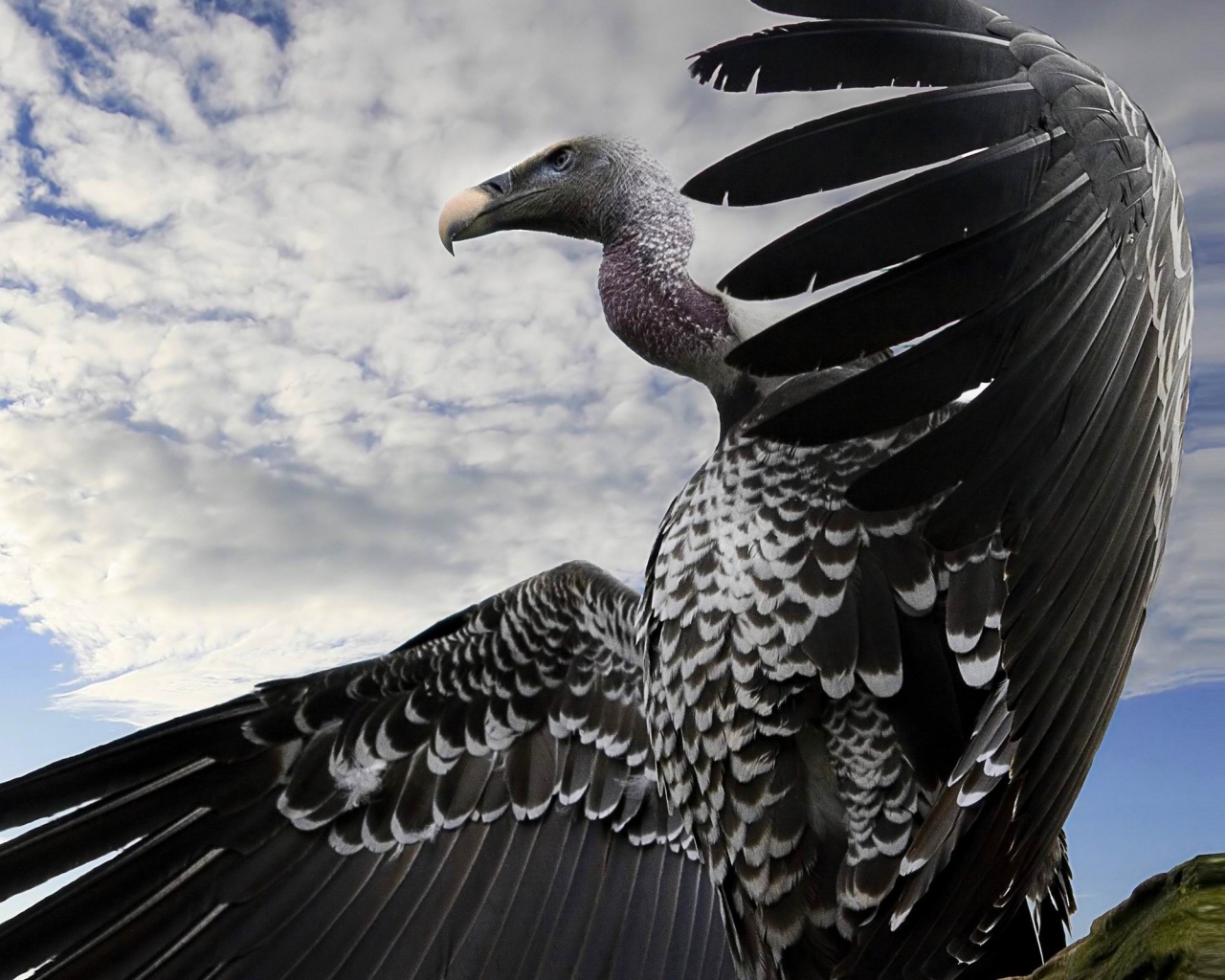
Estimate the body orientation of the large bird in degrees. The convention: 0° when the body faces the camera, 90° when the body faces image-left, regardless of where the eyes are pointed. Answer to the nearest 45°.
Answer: approximately 45°
